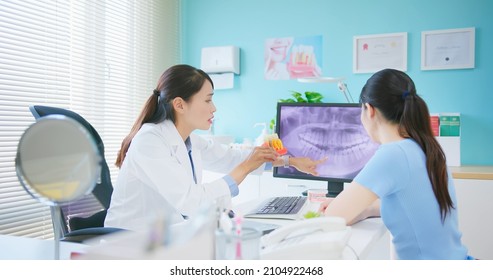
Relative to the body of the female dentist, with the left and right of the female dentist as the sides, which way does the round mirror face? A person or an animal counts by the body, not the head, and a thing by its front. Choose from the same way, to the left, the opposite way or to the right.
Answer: to the right

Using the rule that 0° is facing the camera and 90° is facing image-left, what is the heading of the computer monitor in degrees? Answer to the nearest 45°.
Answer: approximately 0°

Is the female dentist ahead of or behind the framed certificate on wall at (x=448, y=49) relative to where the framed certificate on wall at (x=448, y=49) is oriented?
ahead

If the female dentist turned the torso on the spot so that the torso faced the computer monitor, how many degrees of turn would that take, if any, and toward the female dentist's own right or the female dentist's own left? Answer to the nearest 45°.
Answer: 0° — they already face it

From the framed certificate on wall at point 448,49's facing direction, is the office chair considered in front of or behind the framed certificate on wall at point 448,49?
in front

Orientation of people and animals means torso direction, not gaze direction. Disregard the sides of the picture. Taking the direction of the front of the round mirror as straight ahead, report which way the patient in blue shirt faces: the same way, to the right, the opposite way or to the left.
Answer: the opposite way

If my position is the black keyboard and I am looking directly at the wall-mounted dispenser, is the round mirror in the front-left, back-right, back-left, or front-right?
back-left

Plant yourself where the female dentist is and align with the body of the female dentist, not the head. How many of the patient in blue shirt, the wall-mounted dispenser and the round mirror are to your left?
1

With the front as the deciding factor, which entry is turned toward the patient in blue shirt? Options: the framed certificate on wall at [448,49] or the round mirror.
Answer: the framed certificate on wall

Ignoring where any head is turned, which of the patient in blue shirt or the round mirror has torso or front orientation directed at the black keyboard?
the patient in blue shirt

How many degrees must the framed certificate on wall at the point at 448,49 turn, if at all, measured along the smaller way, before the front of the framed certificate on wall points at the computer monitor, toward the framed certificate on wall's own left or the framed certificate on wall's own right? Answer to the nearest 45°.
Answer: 0° — it already faces it

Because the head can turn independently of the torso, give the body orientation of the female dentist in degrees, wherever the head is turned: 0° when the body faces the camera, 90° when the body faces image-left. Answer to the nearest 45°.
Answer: approximately 270°

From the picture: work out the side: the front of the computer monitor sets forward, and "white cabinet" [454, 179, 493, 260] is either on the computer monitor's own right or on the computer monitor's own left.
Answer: on the computer monitor's own left

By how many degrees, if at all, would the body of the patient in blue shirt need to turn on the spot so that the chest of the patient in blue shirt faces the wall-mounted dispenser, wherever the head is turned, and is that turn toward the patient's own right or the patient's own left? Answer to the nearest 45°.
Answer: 0° — they already face it
